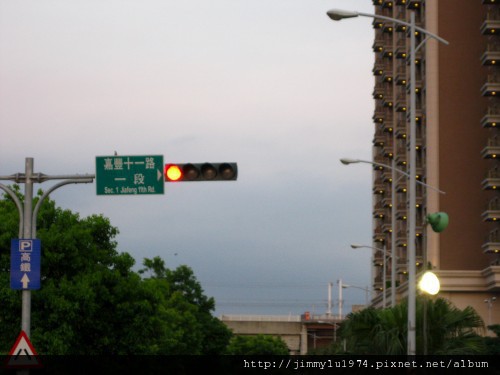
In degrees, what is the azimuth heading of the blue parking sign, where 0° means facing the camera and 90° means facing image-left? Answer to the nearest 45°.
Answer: approximately 0°

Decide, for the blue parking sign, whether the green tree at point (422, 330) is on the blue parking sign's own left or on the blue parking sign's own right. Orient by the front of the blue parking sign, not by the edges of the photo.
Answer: on the blue parking sign's own left
